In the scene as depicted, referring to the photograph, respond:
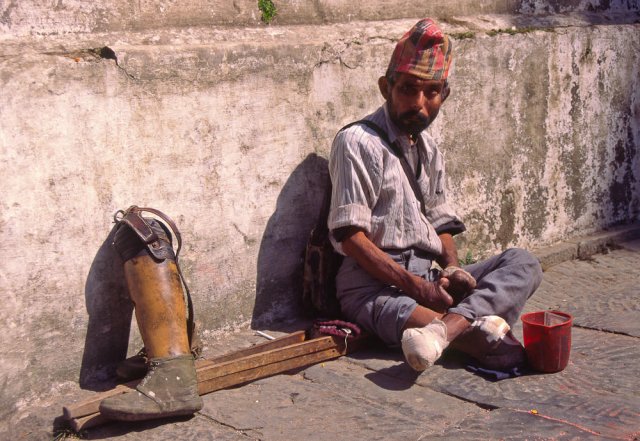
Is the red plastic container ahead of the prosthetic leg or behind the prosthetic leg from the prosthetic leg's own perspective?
behind

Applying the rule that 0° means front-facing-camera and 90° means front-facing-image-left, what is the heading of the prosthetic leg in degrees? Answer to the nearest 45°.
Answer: approximately 90°
